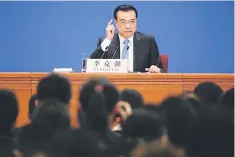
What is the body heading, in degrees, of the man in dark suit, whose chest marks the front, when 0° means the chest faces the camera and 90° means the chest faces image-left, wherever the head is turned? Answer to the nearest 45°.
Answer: approximately 0°

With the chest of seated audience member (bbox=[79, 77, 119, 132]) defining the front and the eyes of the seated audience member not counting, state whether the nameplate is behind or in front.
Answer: in front

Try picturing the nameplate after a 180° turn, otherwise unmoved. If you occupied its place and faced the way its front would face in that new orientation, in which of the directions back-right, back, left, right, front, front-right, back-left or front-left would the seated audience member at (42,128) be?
back

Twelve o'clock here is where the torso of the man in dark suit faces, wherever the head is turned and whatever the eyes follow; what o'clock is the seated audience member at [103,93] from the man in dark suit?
The seated audience member is roughly at 12 o'clock from the man in dark suit.

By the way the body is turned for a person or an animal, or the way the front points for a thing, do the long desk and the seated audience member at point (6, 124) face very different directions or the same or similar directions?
very different directions

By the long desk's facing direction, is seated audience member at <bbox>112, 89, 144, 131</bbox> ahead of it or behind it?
ahead

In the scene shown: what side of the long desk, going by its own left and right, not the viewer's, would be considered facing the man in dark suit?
back

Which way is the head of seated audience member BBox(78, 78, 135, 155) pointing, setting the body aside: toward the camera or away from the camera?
away from the camera

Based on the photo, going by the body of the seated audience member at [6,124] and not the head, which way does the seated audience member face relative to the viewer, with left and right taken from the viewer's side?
facing away from the viewer

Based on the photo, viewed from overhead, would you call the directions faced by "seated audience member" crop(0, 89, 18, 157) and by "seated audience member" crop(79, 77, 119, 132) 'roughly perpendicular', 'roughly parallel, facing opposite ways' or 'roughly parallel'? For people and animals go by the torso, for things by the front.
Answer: roughly parallel

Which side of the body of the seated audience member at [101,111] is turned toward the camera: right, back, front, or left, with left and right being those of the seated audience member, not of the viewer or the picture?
back

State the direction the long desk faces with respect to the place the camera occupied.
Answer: facing the viewer

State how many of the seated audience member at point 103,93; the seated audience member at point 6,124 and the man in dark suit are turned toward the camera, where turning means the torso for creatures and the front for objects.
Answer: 1

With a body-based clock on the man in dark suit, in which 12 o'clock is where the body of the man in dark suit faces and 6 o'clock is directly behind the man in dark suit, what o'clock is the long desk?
The long desk is roughly at 12 o'clock from the man in dark suit.

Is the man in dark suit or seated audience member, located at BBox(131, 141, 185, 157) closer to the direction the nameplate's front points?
the seated audience member
